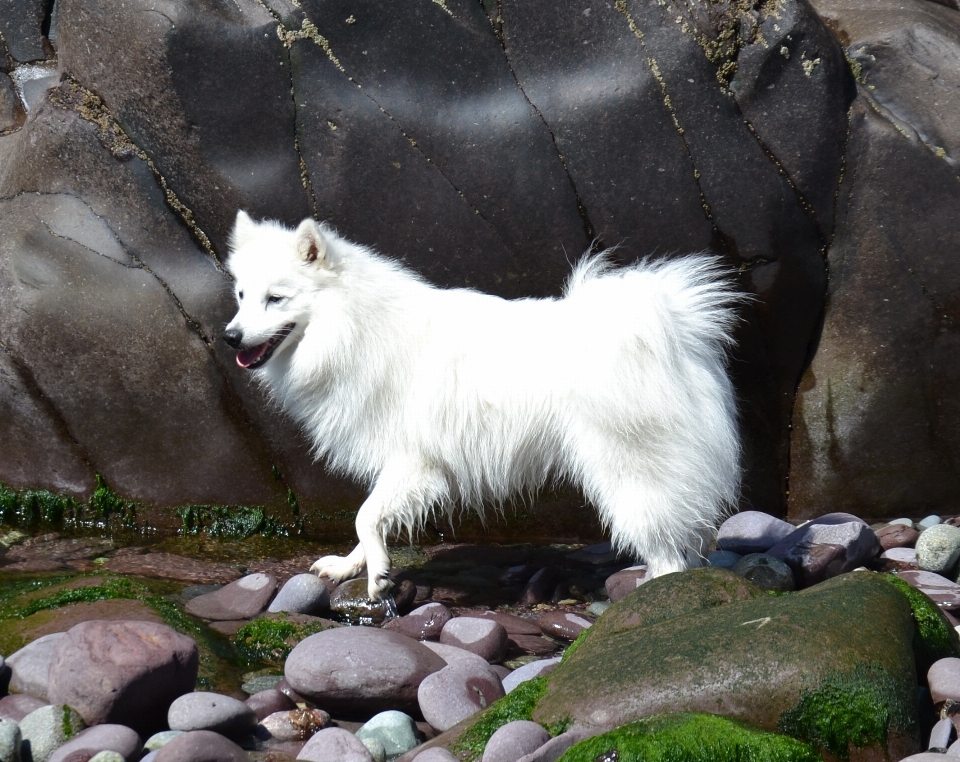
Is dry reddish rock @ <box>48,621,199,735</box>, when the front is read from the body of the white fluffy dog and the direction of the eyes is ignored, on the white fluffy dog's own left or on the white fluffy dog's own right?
on the white fluffy dog's own left

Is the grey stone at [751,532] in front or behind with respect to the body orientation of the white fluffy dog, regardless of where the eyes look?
behind

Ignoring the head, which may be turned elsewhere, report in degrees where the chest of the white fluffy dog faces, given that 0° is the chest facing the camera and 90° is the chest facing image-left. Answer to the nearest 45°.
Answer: approximately 90°

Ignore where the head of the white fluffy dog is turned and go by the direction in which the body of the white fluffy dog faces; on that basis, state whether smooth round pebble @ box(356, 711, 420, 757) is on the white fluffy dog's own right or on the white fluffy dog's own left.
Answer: on the white fluffy dog's own left

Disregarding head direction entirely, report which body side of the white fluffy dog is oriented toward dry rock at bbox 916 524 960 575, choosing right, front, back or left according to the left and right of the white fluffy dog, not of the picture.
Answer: back

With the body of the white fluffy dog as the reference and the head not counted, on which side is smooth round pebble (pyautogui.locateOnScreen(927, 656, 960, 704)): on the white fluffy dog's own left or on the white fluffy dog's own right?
on the white fluffy dog's own left

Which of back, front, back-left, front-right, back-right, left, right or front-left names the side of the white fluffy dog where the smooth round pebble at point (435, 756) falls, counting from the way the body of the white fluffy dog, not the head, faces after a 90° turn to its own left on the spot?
front

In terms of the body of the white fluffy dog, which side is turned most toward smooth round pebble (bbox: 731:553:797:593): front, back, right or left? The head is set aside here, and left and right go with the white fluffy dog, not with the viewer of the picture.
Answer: back

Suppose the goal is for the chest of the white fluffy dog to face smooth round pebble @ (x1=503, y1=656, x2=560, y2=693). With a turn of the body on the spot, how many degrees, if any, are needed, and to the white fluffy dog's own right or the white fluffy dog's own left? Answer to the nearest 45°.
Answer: approximately 90° to the white fluffy dog's own left

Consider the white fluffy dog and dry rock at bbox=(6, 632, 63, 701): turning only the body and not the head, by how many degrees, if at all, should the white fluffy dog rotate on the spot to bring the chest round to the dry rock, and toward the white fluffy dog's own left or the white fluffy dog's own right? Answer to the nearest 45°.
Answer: approximately 45° to the white fluffy dog's own left
